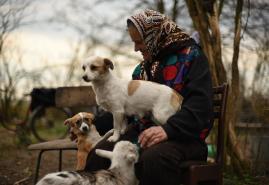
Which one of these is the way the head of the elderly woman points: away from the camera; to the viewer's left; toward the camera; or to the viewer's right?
to the viewer's left

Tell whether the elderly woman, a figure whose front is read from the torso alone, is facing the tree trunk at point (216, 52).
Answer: no

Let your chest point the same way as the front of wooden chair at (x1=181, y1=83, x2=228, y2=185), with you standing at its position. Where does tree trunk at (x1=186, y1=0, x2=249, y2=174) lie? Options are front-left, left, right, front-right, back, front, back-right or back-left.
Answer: right

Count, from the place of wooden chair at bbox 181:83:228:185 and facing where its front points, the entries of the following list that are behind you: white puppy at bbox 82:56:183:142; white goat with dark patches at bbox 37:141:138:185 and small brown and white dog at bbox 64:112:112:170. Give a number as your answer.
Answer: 0

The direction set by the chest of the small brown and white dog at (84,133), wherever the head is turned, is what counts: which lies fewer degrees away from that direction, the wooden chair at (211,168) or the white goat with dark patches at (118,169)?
the white goat with dark patches

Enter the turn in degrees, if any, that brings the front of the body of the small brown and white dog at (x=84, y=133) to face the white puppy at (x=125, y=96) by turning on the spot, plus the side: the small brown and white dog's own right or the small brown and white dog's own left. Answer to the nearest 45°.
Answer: approximately 45° to the small brown and white dog's own left

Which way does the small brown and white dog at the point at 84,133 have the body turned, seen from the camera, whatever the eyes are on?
toward the camera

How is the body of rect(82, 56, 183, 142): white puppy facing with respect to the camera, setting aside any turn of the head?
to the viewer's left

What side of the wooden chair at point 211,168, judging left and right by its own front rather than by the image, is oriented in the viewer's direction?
left

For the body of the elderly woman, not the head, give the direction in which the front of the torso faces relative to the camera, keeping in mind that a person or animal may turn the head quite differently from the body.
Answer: to the viewer's left

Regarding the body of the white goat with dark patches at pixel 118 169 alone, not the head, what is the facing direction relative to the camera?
to the viewer's right

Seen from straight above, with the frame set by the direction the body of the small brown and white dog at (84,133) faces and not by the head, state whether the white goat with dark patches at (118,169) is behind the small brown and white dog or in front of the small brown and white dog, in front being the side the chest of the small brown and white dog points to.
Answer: in front

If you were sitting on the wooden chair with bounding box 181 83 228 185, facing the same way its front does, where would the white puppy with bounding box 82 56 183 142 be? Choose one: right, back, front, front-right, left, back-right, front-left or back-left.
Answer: front

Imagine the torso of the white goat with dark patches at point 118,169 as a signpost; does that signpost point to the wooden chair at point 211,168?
yes

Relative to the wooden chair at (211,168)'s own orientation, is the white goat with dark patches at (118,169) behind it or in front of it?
in front
